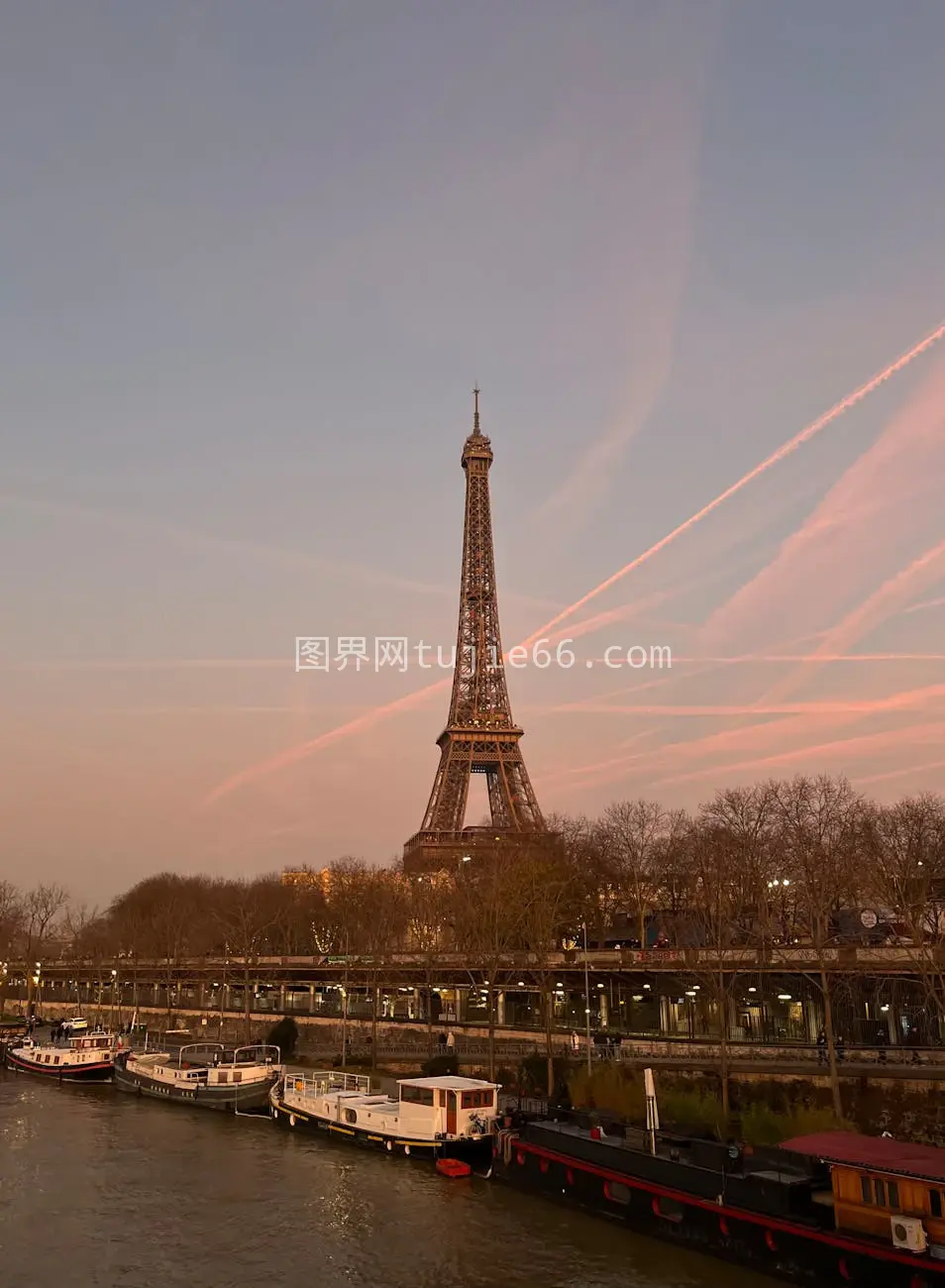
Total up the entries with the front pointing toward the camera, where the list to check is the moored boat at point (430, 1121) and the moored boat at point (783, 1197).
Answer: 0

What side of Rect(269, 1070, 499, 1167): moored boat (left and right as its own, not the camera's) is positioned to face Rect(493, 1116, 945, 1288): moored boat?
back

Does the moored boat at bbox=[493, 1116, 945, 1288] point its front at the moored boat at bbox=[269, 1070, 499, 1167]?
yes

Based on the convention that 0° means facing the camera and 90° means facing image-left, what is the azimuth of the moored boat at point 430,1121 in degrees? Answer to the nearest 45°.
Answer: approximately 135°

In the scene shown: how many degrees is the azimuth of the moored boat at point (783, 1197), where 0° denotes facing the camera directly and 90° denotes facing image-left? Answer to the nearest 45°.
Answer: approximately 135°
